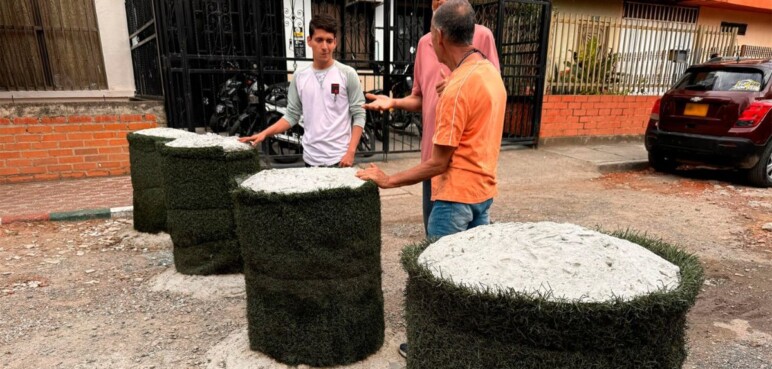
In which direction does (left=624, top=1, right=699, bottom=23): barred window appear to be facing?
toward the camera

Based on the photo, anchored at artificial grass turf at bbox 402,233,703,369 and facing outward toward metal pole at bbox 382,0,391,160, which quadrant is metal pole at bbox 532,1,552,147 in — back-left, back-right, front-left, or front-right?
front-right

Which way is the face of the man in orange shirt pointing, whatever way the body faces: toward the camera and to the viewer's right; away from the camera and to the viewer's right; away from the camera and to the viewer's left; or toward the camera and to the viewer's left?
away from the camera and to the viewer's left

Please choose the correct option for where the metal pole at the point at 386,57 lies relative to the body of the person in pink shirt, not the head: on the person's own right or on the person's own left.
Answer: on the person's own right

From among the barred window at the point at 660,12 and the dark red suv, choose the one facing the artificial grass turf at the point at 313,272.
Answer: the barred window

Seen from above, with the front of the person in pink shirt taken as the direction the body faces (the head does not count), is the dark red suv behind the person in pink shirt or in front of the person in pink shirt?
behind

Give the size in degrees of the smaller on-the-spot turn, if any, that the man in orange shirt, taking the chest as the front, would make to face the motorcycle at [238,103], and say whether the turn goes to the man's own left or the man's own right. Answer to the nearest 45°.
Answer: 0° — they already face it

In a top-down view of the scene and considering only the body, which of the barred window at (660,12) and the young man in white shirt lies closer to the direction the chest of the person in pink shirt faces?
the young man in white shirt

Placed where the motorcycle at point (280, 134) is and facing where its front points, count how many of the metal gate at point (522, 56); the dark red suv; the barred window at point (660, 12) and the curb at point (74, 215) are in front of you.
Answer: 1

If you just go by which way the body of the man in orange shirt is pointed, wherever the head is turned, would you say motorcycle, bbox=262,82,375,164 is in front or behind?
in front

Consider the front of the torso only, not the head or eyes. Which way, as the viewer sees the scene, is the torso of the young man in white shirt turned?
toward the camera

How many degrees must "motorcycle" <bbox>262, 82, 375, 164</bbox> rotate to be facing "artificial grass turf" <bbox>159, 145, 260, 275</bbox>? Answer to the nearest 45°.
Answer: approximately 45° to its left

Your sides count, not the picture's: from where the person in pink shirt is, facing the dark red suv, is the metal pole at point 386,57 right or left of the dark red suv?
left

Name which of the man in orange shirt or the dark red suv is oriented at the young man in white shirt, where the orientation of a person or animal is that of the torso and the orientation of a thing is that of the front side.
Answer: the man in orange shirt

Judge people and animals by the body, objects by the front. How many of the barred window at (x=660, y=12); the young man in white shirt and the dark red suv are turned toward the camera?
2
